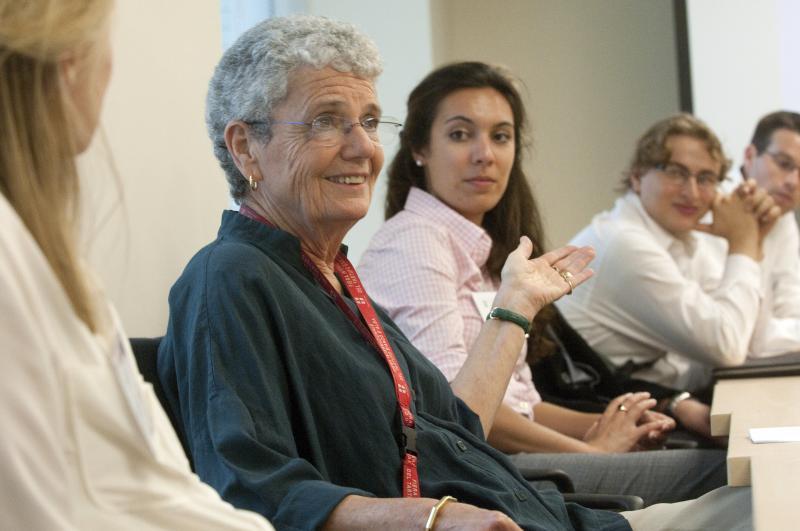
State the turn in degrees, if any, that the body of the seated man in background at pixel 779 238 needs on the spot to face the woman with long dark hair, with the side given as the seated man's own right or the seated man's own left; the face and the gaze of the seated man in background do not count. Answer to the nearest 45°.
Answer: approximately 90° to the seated man's own right

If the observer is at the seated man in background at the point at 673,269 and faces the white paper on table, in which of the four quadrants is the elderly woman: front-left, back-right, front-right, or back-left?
front-right

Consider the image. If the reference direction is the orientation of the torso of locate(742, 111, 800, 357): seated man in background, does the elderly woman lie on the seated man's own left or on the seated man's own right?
on the seated man's own right

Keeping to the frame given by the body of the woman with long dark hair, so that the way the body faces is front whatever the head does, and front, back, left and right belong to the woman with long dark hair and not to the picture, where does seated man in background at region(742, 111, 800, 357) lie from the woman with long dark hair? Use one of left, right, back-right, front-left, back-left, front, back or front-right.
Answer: left

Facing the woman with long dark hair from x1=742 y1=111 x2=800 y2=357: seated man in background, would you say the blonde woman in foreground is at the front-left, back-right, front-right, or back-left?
front-left

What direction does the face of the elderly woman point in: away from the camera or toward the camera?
toward the camera

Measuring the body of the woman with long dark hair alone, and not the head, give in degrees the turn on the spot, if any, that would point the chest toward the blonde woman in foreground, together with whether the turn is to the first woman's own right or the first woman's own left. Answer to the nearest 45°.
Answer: approximately 45° to the first woman's own right

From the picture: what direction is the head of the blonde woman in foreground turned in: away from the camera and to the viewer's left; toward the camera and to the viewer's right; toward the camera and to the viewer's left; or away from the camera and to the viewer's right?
away from the camera and to the viewer's right
